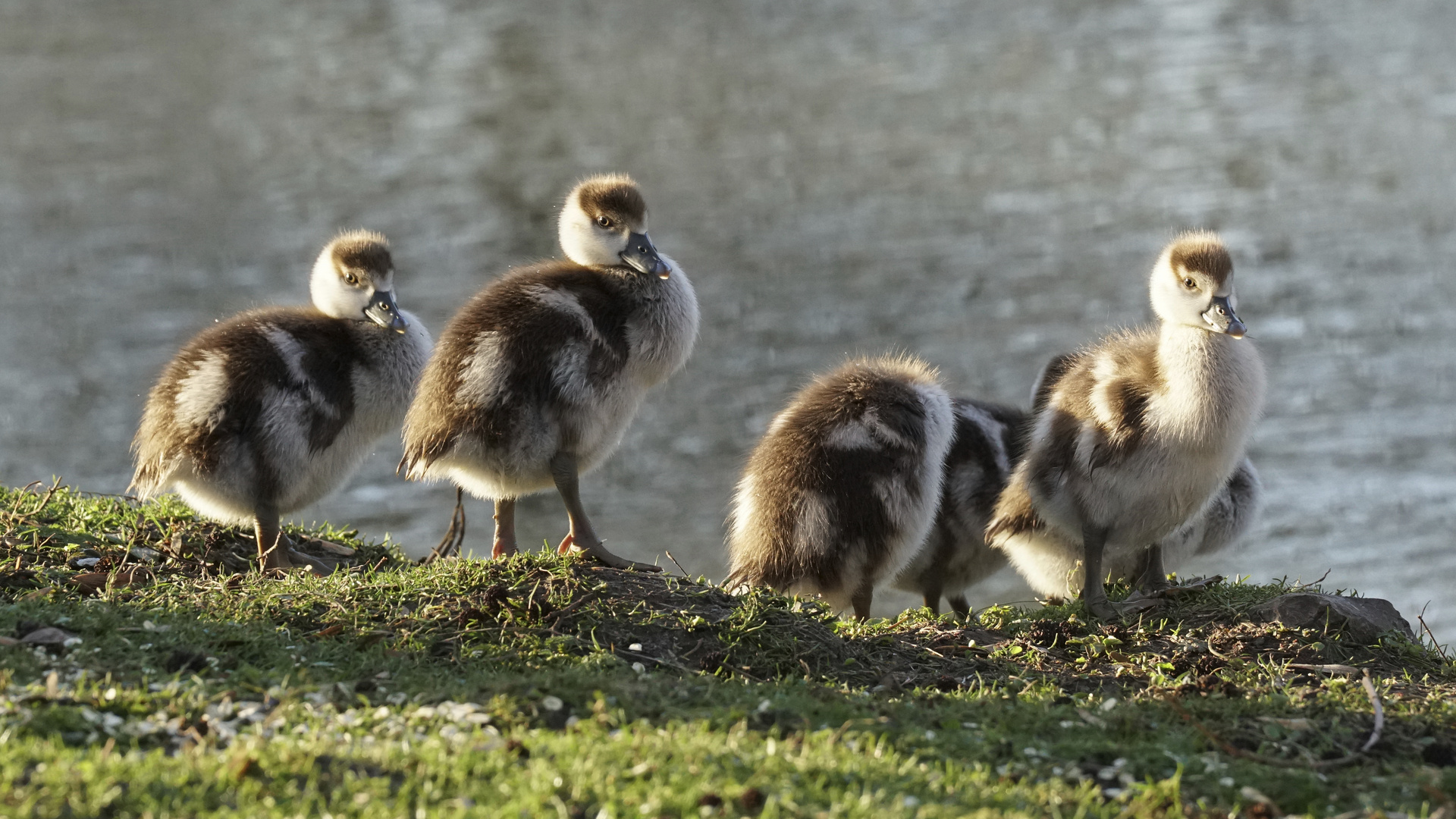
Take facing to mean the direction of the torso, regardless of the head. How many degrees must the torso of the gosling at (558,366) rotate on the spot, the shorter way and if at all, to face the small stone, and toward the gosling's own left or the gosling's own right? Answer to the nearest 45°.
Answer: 0° — it already faces it

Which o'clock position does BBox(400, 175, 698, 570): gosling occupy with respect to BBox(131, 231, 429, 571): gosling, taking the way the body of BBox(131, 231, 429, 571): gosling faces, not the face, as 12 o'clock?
BBox(400, 175, 698, 570): gosling is roughly at 1 o'clock from BBox(131, 231, 429, 571): gosling.

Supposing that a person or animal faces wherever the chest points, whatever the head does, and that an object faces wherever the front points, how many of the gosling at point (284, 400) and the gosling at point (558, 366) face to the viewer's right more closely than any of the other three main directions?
2

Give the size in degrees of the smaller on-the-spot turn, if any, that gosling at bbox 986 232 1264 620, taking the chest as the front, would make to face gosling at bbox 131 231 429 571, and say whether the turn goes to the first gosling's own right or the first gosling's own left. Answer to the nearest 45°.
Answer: approximately 135° to the first gosling's own right

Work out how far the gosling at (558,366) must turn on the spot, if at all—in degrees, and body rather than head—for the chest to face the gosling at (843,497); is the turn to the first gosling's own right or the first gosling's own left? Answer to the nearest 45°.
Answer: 0° — it already faces it

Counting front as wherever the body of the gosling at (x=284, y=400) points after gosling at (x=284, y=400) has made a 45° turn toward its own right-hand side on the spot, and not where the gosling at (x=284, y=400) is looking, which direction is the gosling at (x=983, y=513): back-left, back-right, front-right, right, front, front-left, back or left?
front-left

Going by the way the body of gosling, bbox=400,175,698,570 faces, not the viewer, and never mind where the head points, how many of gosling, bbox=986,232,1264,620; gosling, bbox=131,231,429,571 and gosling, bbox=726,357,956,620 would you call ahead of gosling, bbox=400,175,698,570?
2

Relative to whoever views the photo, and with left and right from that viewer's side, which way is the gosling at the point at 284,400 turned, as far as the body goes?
facing to the right of the viewer

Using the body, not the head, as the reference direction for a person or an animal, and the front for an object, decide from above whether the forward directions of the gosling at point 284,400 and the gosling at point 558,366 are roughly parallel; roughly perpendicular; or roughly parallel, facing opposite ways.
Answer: roughly parallel

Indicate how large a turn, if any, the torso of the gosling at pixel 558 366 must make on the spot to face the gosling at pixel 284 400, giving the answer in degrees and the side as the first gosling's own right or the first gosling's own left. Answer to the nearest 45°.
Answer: approximately 180°

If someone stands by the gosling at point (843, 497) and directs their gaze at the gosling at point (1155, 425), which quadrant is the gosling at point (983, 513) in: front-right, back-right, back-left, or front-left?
front-left

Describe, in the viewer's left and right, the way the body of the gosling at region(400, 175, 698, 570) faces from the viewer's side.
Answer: facing to the right of the viewer

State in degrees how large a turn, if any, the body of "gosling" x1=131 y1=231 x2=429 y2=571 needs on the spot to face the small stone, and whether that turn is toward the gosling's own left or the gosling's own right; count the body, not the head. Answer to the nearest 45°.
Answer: approximately 45° to the gosling's own right

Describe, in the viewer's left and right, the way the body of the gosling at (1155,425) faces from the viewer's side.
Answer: facing the viewer and to the right of the viewer
